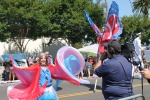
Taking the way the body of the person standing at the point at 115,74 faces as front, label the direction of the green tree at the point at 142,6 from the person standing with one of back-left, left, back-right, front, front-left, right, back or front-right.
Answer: front-right

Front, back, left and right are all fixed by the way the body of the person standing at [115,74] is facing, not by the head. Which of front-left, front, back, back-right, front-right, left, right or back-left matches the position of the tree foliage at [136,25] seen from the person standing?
front-right

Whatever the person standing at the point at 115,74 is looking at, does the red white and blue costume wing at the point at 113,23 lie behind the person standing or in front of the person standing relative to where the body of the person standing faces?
in front

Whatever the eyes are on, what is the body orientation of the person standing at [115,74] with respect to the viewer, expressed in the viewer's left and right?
facing away from the viewer and to the left of the viewer

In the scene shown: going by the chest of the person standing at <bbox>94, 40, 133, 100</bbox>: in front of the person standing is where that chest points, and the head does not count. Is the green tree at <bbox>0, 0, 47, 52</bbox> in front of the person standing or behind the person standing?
in front

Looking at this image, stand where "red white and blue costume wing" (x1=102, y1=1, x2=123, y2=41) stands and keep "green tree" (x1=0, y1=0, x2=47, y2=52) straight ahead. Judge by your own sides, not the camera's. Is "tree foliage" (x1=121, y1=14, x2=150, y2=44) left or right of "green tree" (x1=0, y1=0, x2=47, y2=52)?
right

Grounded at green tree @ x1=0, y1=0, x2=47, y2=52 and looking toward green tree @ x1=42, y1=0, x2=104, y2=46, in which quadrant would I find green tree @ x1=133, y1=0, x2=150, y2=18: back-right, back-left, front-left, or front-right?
front-left

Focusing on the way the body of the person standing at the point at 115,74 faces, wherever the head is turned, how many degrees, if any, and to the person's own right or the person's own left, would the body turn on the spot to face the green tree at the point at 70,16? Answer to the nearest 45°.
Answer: approximately 45° to the person's own right
